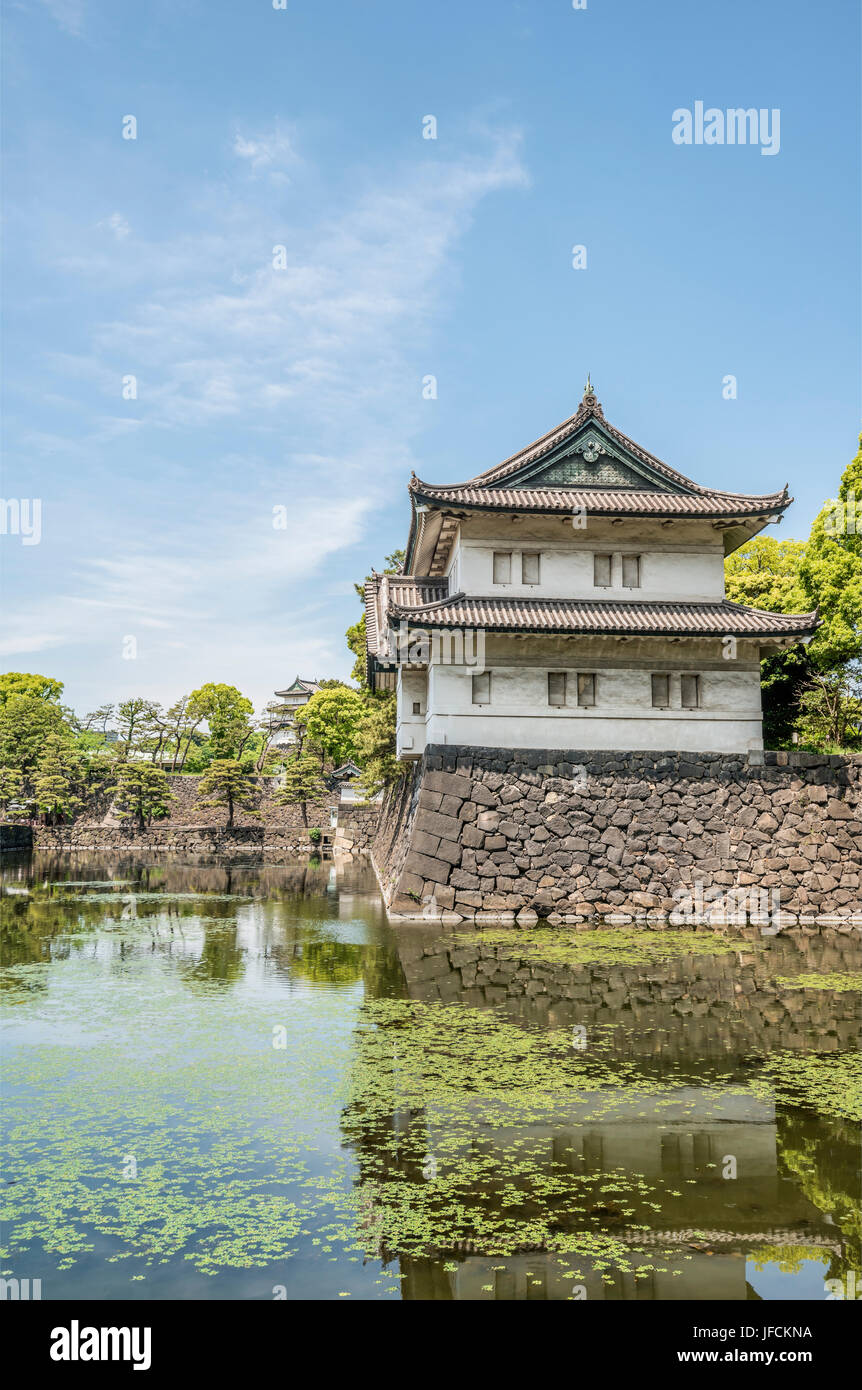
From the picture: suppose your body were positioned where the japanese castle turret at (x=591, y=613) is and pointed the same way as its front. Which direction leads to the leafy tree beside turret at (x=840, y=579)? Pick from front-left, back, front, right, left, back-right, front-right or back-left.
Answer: back-left

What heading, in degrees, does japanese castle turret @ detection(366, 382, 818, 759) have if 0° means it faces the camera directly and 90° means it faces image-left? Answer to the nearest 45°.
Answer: approximately 0°

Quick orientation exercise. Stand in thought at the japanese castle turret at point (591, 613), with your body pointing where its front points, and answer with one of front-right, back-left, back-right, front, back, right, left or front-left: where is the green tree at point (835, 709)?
back-left
